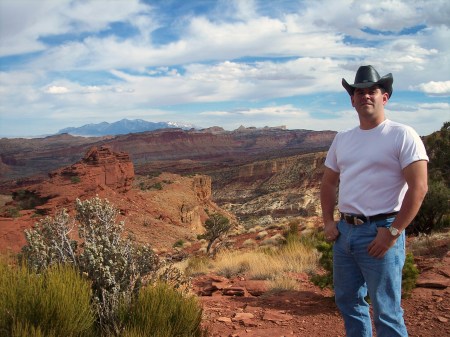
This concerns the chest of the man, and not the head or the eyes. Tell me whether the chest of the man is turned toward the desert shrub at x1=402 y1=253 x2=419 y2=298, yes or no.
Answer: no

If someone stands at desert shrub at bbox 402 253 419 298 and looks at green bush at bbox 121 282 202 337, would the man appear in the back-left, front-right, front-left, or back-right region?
front-left

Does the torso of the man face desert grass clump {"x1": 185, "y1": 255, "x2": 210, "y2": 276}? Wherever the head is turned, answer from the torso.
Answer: no

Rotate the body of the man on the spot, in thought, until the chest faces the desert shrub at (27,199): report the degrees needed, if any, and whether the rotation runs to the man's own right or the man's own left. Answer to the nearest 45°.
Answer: approximately 90° to the man's own right

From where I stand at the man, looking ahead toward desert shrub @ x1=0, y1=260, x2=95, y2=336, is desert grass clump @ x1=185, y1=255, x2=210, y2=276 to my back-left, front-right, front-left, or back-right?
front-right

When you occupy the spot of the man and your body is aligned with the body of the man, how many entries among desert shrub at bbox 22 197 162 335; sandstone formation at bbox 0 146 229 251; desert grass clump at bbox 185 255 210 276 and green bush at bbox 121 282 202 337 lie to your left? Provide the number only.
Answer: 0

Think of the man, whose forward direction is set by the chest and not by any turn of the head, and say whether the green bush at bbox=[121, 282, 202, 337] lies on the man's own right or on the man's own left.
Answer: on the man's own right

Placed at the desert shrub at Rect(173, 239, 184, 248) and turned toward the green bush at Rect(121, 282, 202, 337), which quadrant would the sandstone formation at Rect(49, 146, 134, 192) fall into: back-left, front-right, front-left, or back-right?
back-right

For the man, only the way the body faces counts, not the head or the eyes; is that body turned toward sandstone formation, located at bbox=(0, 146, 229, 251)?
no

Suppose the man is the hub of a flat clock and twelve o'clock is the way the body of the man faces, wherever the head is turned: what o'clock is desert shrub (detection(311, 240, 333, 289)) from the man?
The desert shrub is roughly at 4 o'clock from the man.

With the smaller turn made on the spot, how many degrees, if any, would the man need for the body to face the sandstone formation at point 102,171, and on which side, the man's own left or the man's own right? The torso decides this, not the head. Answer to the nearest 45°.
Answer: approximately 90° to the man's own right

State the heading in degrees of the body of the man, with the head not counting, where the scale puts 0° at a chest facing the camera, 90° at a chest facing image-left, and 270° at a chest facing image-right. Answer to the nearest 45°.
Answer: approximately 45°

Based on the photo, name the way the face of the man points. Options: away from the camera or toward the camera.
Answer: toward the camera
